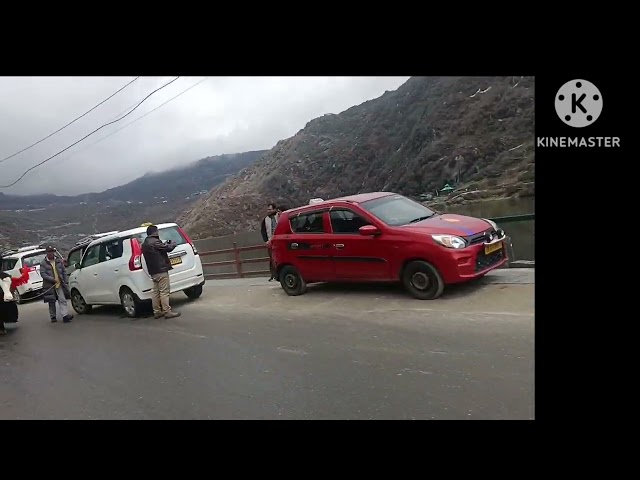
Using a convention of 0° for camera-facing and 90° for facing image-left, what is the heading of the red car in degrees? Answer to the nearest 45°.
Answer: approximately 315°

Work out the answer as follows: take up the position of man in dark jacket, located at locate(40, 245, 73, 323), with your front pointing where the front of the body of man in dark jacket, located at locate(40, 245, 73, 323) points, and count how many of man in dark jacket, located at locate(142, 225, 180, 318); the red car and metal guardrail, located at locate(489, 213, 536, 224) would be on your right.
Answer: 0

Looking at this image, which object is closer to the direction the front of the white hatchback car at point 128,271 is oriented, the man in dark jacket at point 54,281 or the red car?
the man in dark jacket

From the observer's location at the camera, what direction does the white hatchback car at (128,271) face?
facing away from the viewer and to the left of the viewer

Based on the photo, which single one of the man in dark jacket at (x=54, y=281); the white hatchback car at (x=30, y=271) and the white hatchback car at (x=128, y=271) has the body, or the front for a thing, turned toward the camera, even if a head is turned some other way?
the man in dark jacket

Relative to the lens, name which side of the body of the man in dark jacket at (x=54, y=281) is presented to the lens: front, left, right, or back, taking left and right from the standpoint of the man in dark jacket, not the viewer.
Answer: front

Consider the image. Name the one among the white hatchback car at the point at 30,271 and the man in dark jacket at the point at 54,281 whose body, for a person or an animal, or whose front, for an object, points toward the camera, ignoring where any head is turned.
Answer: the man in dark jacket

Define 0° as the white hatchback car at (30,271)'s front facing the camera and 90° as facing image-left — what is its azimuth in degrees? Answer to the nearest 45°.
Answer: approximately 135°

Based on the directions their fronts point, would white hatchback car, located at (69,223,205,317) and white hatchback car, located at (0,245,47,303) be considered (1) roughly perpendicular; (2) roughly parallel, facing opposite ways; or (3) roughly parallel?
roughly parallel

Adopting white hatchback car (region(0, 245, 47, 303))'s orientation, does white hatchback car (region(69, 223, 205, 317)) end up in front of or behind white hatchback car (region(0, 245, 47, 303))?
behind

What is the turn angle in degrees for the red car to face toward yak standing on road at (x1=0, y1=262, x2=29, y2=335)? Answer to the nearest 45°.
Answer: approximately 135° to its right

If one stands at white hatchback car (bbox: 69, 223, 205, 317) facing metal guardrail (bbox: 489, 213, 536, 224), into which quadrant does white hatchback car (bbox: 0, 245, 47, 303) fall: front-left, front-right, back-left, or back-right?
back-left

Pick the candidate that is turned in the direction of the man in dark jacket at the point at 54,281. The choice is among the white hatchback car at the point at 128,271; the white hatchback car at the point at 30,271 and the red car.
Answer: the white hatchback car at the point at 128,271
